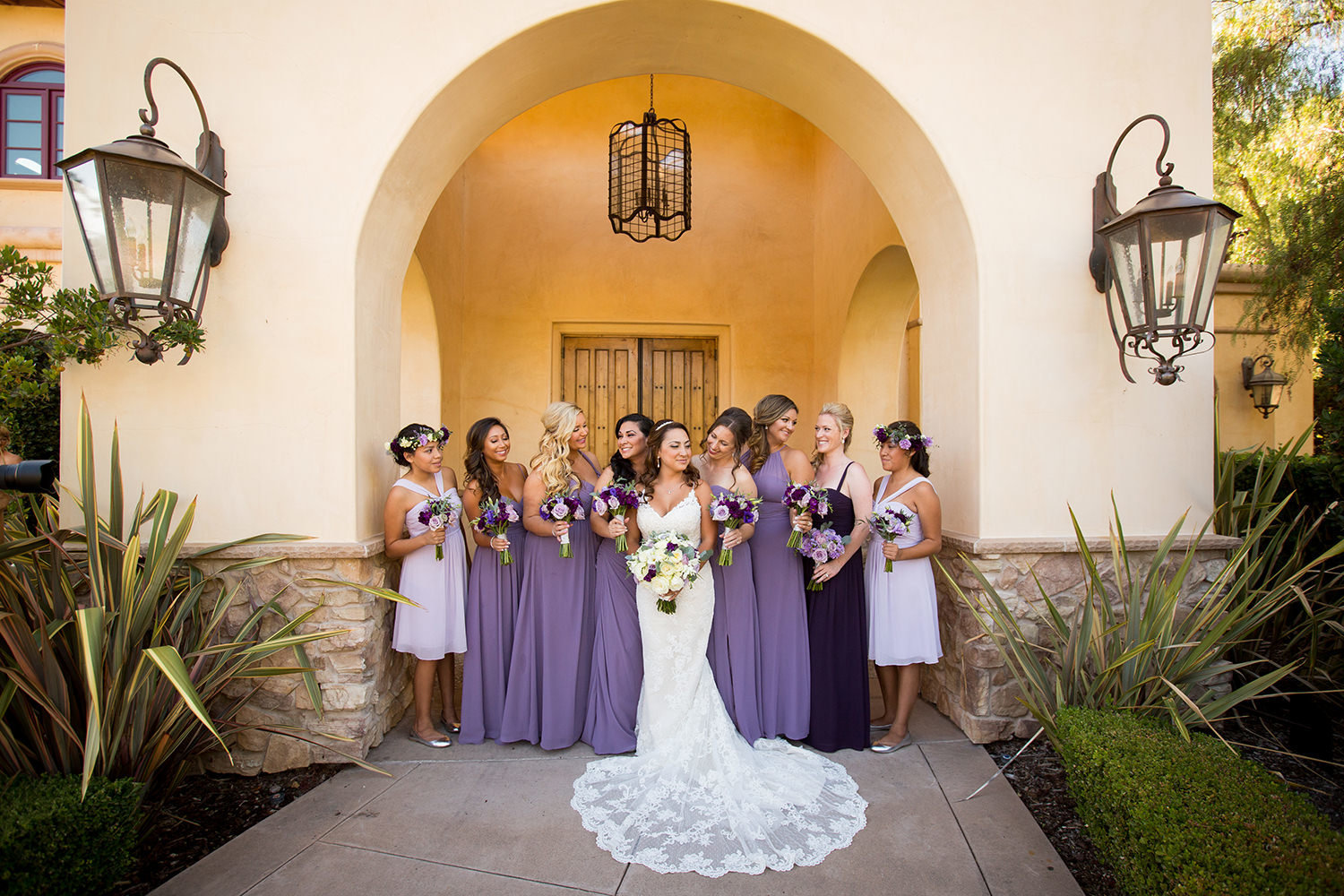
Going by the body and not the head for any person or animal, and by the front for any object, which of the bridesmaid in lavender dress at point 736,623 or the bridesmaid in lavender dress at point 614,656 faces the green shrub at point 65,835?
the bridesmaid in lavender dress at point 736,623

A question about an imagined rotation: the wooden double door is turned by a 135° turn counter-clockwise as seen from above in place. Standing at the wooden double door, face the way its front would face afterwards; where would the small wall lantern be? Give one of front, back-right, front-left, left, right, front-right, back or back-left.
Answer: front-right

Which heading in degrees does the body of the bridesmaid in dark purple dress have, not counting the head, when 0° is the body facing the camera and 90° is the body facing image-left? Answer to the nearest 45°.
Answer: approximately 45°

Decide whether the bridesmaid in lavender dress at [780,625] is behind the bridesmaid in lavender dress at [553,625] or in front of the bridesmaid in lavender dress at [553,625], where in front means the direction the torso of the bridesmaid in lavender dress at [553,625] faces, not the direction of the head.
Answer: in front

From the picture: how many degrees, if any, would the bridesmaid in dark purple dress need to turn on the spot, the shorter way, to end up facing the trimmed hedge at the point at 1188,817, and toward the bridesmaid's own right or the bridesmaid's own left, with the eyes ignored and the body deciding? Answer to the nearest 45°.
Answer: approximately 90° to the bridesmaid's own left

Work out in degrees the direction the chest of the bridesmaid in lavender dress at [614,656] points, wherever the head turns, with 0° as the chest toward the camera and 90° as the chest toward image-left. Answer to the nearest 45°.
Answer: approximately 315°

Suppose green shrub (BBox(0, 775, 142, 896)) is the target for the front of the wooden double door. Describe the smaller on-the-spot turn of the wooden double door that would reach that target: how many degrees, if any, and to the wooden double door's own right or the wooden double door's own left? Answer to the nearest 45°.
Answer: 0° — it already faces it

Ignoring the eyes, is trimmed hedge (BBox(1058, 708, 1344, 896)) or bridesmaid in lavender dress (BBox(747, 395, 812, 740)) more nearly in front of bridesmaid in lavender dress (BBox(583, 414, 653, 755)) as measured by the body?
the trimmed hedge
